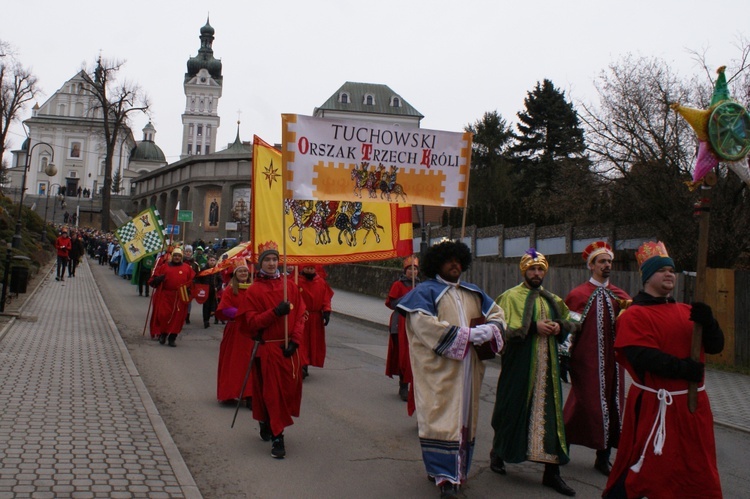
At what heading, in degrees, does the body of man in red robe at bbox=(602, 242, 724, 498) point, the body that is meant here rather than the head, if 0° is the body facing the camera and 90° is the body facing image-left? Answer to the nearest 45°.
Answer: approximately 315°

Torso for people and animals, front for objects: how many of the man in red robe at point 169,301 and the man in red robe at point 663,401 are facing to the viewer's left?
0

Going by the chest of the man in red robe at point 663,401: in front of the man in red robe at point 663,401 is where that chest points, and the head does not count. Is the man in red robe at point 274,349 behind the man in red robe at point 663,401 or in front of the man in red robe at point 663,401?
behind

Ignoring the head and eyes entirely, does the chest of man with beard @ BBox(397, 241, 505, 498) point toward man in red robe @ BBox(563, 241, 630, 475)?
no

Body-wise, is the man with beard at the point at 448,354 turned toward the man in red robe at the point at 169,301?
no

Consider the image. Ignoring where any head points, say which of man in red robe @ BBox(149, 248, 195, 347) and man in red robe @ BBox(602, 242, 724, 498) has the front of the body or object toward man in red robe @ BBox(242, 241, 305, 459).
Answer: man in red robe @ BBox(149, 248, 195, 347)

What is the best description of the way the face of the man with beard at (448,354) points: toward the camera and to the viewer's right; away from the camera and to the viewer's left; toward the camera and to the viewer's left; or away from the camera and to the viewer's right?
toward the camera and to the viewer's right

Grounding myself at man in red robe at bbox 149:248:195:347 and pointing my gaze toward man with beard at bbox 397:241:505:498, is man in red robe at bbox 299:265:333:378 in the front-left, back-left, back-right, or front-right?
front-left

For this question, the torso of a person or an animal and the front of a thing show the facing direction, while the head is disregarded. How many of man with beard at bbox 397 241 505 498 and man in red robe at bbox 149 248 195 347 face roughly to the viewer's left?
0

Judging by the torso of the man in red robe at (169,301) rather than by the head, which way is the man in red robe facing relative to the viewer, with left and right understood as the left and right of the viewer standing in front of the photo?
facing the viewer

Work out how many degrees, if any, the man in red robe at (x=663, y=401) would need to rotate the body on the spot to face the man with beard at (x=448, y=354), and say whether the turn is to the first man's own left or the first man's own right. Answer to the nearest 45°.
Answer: approximately 135° to the first man's own right

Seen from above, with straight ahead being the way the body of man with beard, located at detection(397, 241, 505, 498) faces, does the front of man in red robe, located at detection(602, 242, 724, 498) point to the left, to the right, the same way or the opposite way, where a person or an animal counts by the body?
the same way

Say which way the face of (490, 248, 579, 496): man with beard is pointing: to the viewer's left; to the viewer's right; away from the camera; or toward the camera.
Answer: toward the camera

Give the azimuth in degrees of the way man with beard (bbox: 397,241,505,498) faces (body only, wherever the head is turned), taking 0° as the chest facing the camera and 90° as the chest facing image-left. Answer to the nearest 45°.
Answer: approximately 315°
